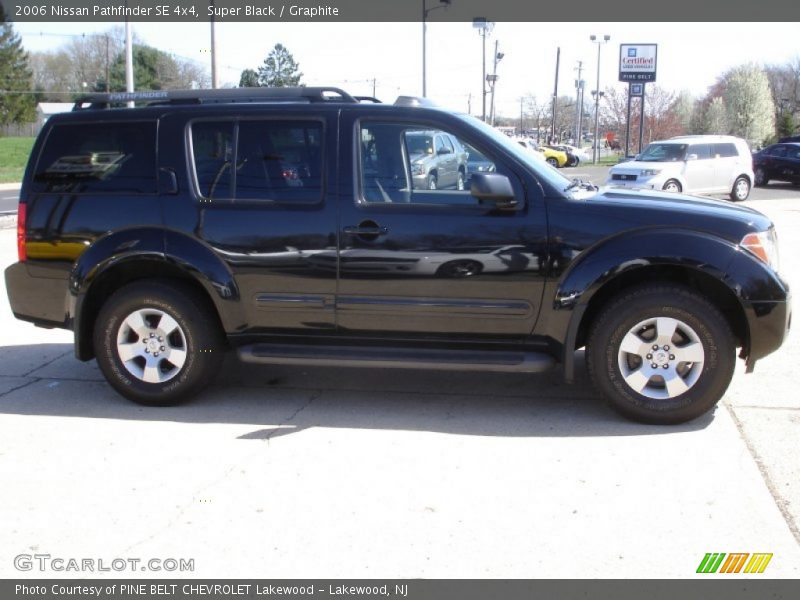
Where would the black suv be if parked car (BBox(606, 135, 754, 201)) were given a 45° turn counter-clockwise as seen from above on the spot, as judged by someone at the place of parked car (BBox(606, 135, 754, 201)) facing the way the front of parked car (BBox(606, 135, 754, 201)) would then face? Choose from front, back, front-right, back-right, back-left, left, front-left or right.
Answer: front

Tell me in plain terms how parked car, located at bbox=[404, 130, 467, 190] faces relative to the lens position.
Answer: facing the viewer and to the left of the viewer

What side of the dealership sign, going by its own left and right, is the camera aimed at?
front

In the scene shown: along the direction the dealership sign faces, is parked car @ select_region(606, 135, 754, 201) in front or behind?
in front

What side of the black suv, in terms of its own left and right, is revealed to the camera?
right

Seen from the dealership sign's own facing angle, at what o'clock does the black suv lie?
The black suv is roughly at 12 o'clock from the dealership sign.

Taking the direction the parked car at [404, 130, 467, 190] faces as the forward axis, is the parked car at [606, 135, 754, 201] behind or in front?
behind

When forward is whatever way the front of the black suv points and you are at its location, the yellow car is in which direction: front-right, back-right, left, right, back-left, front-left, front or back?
left

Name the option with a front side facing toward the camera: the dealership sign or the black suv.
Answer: the dealership sign

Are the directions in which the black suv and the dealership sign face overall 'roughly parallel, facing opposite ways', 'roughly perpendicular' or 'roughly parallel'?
roughly perpendicular

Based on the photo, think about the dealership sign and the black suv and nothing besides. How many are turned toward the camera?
1

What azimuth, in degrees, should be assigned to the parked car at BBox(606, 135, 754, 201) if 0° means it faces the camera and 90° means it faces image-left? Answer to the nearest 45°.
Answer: approximately 45°
